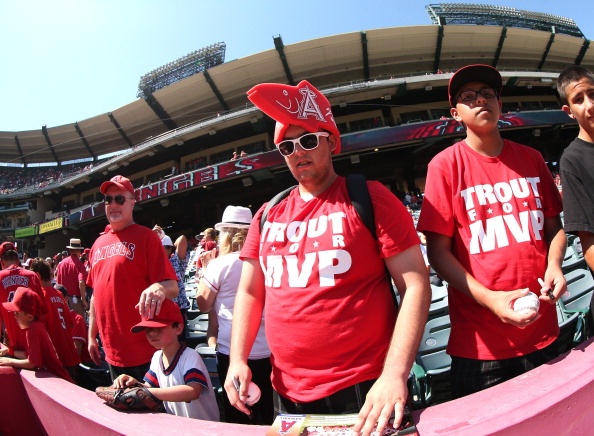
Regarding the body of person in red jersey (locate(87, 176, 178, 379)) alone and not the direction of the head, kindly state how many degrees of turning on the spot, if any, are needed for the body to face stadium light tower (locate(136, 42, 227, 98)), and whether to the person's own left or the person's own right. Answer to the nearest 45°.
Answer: approximately 135° to the person's own right

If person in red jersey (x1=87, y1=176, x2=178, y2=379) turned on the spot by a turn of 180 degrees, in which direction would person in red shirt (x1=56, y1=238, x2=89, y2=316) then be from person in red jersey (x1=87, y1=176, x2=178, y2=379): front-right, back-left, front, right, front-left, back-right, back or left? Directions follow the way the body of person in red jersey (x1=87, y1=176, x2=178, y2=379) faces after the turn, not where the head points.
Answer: front-left

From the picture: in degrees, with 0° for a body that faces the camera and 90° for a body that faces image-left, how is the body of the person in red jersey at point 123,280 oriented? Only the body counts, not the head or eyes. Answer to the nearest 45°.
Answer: approximately 45°

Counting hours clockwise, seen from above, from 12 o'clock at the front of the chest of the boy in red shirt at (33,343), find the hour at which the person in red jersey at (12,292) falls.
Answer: The person in red jersey is roughly at 3 o'clock from the boy in red shirt.

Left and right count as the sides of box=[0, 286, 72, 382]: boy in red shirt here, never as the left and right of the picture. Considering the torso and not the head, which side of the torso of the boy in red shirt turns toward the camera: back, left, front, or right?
left

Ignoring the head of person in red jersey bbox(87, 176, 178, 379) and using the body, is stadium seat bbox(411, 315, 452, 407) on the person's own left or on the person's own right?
on the person's own left
